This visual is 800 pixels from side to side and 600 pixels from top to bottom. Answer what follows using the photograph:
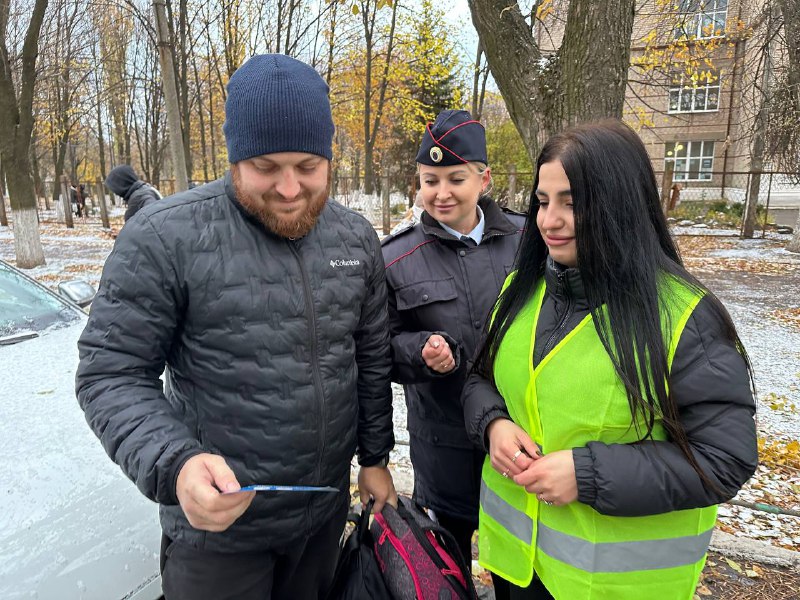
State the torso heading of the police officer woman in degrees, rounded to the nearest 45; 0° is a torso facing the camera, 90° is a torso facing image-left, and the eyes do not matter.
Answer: approximately 0°

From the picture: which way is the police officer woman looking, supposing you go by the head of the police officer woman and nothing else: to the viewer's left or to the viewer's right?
to the viewer's left

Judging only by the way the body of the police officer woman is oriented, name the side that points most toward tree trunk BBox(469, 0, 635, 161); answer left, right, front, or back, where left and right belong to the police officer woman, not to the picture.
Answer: back

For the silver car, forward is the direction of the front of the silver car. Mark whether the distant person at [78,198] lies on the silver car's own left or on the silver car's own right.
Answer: on the silver car's own left

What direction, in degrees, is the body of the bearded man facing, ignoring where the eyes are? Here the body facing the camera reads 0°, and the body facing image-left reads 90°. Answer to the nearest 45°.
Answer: approximately 315°

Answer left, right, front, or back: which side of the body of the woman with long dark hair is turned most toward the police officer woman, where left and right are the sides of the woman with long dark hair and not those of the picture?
right

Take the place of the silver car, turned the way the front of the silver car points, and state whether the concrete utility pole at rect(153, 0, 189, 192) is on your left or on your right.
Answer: on your left

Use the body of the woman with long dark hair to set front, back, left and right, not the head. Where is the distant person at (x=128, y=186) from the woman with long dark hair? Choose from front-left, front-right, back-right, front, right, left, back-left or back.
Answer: right

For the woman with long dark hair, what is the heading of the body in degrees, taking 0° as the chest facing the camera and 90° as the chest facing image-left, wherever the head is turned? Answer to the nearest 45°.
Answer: approximately 45°

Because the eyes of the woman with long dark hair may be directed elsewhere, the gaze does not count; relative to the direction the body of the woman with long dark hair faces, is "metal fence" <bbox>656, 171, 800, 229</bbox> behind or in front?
behind

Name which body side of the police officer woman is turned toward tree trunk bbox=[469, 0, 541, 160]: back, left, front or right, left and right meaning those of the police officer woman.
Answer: back
